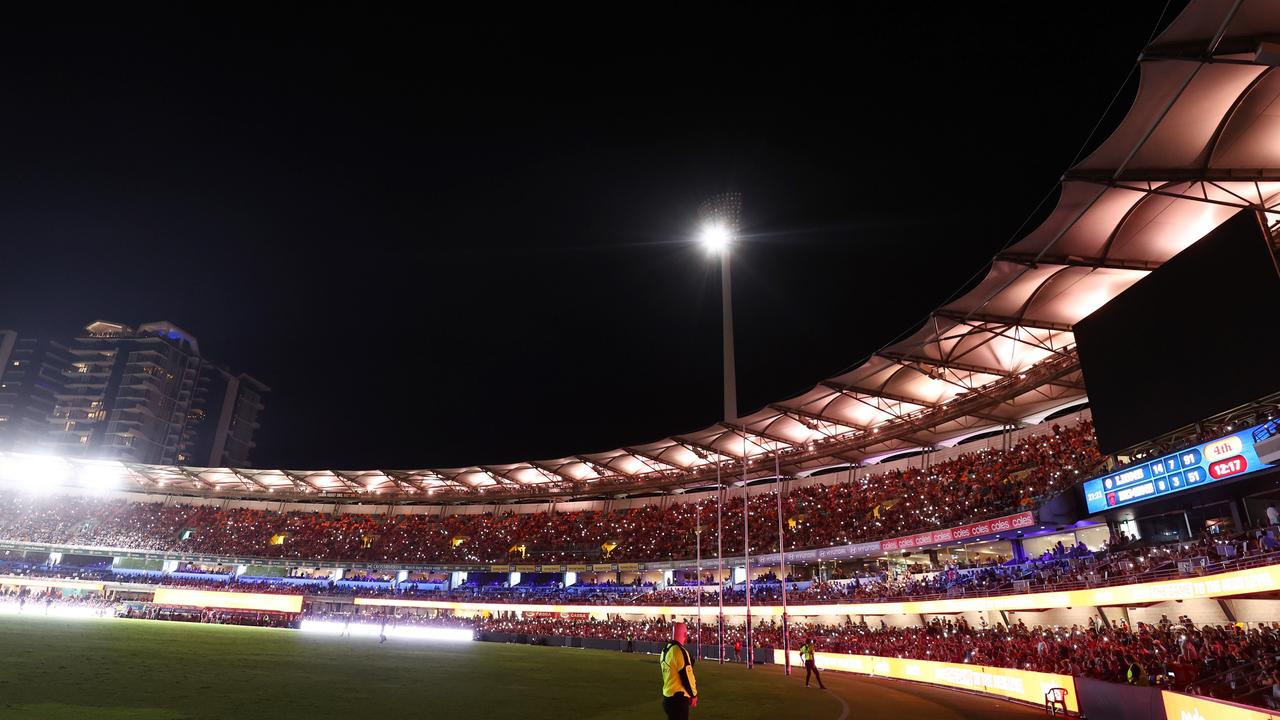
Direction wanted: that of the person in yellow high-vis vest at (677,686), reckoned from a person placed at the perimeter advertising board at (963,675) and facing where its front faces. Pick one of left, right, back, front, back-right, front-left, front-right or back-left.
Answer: front-left

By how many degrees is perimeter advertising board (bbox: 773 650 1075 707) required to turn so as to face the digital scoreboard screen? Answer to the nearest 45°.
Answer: approximately 135° to its left

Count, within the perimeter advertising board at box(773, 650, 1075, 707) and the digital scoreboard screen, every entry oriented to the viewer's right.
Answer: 0

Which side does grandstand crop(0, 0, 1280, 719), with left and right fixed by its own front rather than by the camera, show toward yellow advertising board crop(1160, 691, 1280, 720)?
front

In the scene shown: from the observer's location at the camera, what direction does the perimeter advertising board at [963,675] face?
facing the viewer and to the left of the viewer

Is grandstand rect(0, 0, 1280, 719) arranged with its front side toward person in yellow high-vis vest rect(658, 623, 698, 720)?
yes

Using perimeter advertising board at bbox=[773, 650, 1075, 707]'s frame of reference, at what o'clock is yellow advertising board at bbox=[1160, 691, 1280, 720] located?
The yellow advertising board is roughly at 10 o'clock from the perimeter advertising board.

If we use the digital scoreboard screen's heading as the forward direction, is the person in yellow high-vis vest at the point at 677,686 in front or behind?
in front
